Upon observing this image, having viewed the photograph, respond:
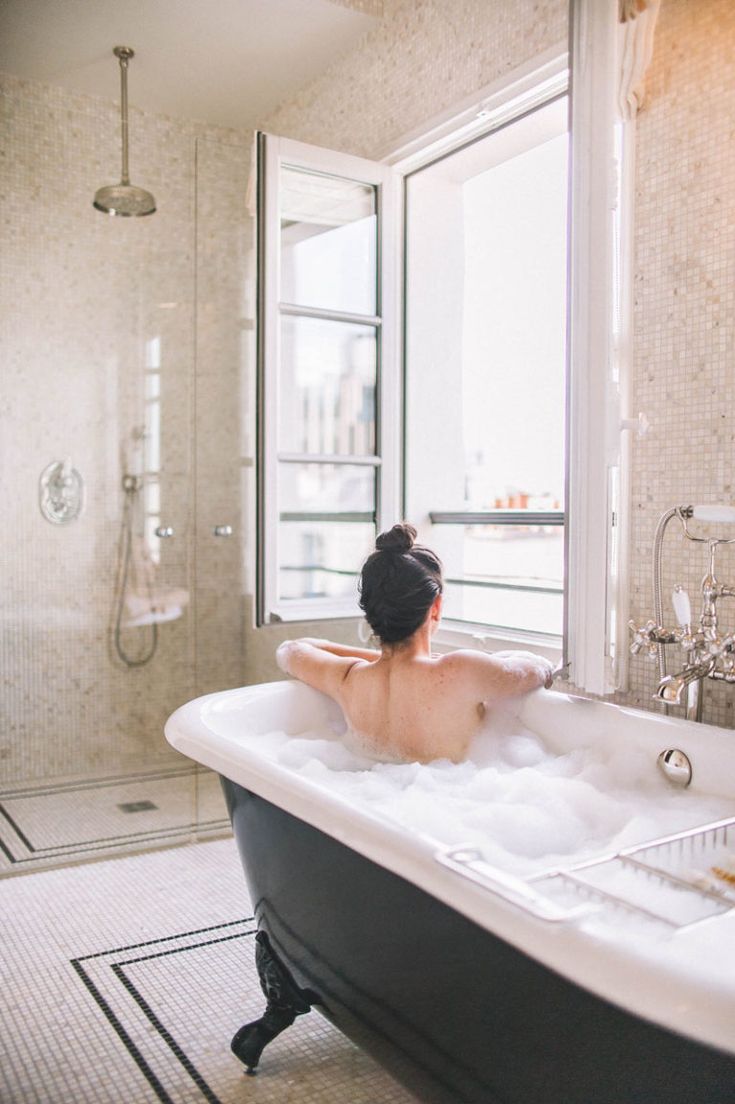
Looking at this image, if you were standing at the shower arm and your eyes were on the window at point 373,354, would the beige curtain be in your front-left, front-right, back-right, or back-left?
front-right

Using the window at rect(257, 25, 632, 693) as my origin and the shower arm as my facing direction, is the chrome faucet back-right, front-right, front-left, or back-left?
back-left

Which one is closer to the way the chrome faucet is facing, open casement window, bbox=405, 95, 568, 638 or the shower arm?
the shower arm

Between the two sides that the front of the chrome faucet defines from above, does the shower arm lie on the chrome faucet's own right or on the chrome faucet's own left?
on the chrome faucet's own right

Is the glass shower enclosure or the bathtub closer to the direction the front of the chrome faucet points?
the bathtub

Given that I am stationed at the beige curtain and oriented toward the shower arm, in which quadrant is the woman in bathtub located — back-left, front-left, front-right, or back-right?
front-left

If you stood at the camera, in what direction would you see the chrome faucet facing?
facing the viewer and to the left of the viewer

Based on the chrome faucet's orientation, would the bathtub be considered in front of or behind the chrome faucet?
in front

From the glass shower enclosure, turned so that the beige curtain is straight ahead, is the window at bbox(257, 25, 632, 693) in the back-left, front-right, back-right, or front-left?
front-left
